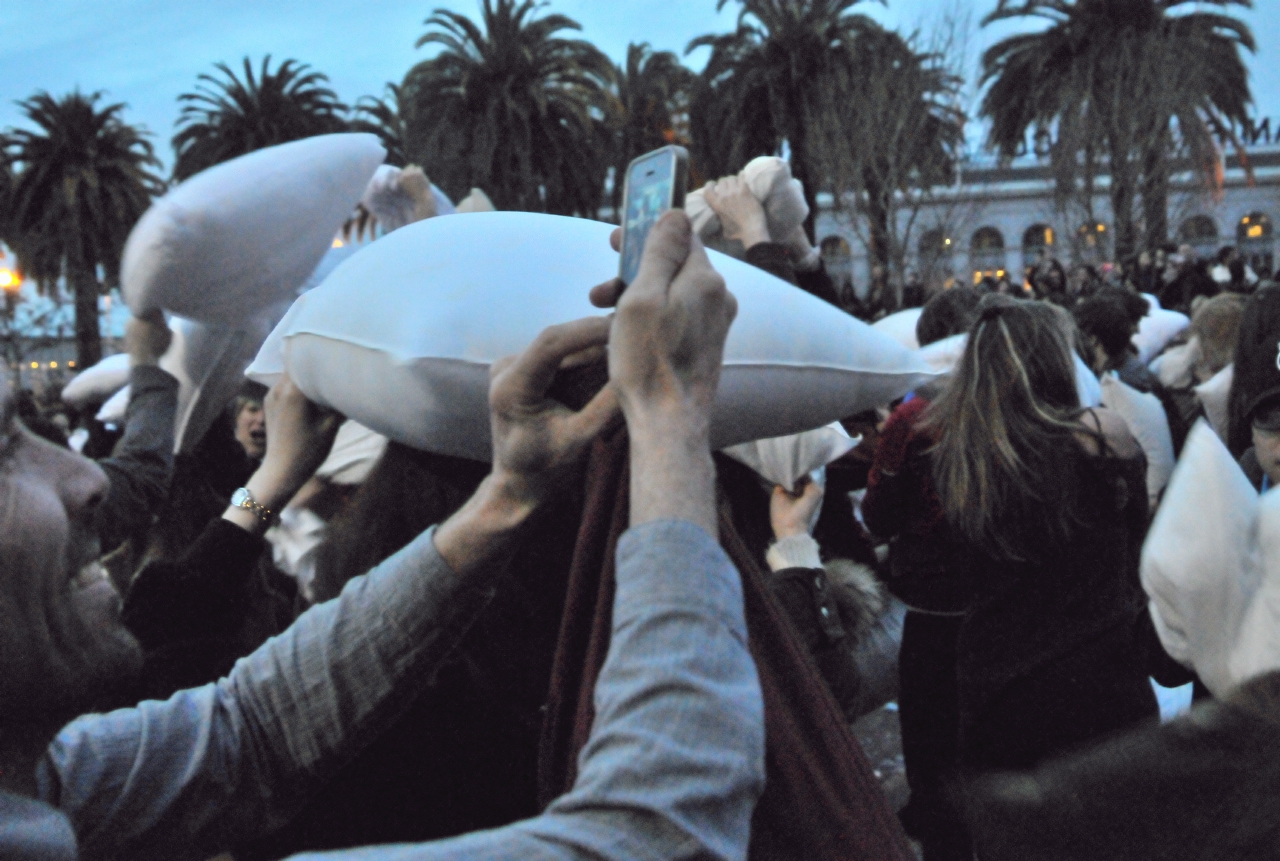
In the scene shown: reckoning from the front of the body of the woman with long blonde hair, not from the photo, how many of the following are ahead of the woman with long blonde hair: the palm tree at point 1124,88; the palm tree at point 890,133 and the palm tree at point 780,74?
3

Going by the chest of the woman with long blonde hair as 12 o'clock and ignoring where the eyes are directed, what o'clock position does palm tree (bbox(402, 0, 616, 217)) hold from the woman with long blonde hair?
The palm tree is roughly at 11 o'clock from the woman with long blonde hair.

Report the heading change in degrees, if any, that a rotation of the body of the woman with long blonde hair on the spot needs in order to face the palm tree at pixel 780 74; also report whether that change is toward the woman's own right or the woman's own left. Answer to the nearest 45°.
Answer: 0° — they already face it

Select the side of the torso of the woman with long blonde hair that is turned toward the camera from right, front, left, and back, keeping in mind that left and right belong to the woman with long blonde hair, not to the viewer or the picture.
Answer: back

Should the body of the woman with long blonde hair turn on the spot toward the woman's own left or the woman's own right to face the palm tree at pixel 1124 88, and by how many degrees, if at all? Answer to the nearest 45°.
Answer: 0° — they already face it

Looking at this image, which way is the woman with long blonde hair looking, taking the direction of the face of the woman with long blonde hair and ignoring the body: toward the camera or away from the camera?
away from the camera
